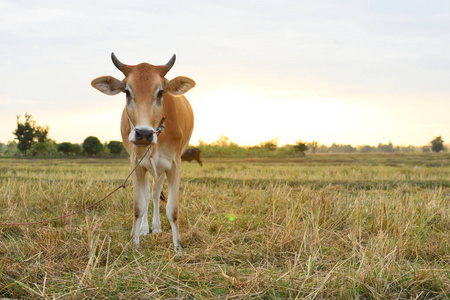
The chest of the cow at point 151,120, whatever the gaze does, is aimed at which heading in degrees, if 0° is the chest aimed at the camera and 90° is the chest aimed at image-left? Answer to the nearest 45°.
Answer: approximately 0°

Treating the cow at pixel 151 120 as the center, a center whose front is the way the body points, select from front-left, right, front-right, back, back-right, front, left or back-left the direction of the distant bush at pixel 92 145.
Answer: back

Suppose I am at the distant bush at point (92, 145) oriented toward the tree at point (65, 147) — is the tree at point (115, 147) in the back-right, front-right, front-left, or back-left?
back-right

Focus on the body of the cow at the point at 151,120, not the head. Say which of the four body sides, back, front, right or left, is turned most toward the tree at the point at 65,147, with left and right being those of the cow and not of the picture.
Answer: back

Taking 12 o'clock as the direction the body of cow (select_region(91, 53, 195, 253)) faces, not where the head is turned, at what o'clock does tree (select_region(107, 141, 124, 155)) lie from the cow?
The tree is roughly at 6 o'clock from the cow.
